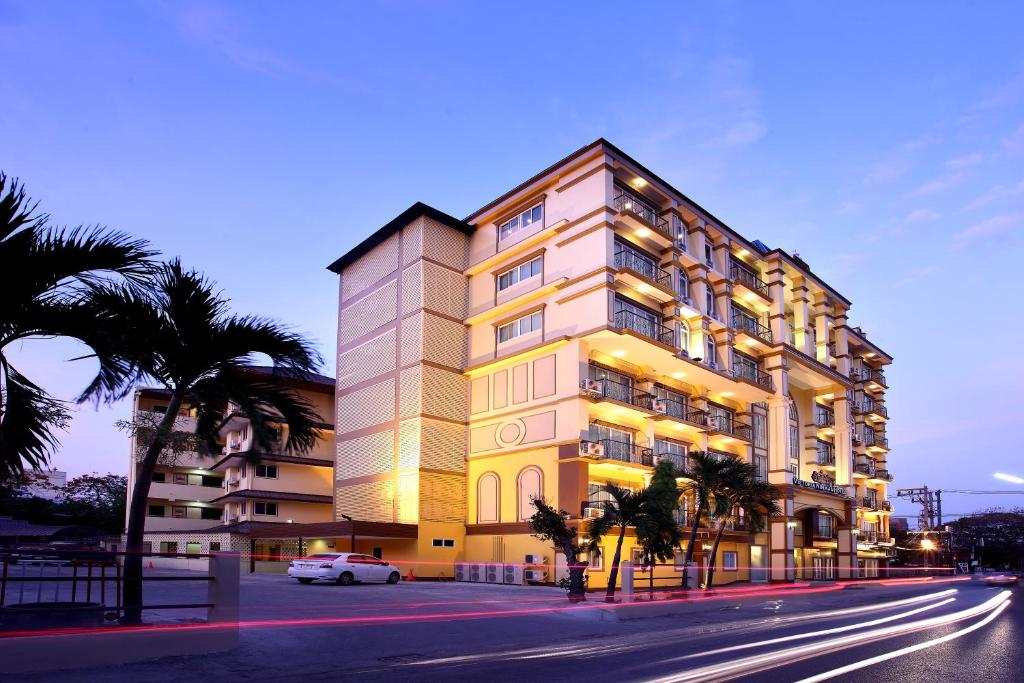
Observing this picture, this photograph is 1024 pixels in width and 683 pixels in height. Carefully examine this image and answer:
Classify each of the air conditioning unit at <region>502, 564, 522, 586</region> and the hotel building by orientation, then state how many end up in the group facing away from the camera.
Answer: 0

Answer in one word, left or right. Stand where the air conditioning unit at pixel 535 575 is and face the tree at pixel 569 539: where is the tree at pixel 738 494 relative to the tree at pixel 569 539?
left

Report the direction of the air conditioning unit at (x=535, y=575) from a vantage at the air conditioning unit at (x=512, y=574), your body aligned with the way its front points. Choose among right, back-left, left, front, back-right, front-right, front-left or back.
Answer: left

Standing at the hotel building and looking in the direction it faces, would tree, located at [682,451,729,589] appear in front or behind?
in front

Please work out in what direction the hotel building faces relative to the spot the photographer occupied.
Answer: facing the viewer and to the right of the viewer

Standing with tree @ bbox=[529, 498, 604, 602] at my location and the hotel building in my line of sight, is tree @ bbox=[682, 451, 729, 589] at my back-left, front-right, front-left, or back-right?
front-right

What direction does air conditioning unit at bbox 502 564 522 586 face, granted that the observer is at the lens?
facing the viewer and to the left of the viewer

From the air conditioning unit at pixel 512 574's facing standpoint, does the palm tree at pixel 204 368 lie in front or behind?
in front

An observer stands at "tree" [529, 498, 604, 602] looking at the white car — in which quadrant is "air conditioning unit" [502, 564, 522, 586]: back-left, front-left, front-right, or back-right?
front-right

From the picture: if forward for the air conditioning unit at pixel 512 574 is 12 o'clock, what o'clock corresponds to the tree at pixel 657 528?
The tree is roughly at 10 o'clock from the air conditioning unit.
